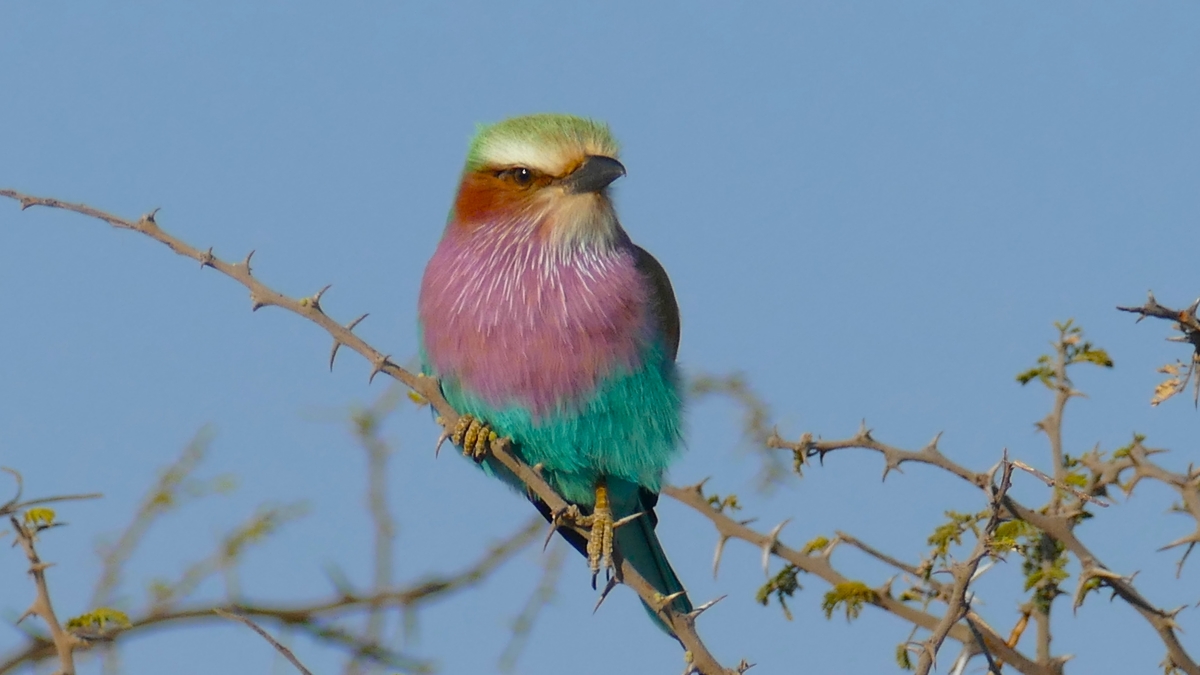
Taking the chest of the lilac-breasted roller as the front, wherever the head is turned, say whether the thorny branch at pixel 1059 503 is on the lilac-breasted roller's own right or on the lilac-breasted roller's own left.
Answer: on the lilac-breasted roller's own left

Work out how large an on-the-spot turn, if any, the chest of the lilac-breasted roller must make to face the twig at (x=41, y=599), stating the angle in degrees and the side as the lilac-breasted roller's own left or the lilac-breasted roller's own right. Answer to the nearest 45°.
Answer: approximately 45° to the lilac-breasted roller's own right

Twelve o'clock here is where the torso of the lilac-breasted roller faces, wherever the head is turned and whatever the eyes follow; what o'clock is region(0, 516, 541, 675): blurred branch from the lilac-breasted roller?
The blurred branch is roughly at 4 o'clock from the lilac-breasted roller.
